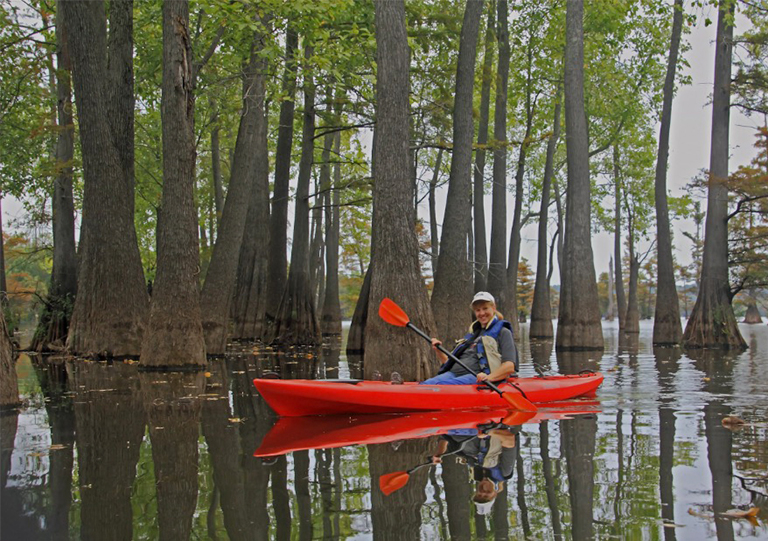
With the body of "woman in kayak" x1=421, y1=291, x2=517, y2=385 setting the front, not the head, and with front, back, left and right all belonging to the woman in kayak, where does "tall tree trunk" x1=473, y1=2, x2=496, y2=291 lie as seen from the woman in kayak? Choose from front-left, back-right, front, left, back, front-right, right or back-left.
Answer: back-right

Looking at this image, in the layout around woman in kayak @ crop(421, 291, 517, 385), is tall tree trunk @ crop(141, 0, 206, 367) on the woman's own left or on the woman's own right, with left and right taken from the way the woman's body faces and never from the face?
on the woman's own right

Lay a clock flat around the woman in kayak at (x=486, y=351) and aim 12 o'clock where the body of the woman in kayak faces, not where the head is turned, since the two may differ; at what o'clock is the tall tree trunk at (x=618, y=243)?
The tall tree trunk is roughly at 5 o'clock from the woman in kayak.

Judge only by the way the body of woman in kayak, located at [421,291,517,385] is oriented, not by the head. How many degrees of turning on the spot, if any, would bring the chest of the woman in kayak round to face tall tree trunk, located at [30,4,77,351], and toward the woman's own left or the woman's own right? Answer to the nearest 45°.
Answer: approximately 90° to the woman's own right

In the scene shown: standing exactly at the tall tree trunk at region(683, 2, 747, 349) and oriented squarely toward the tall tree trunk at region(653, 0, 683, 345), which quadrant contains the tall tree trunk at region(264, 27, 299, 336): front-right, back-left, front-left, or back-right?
front-left

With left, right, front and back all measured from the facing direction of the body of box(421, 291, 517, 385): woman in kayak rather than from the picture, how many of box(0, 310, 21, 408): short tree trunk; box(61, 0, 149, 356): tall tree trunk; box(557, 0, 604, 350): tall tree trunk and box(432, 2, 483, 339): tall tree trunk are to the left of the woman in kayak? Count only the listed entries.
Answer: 0

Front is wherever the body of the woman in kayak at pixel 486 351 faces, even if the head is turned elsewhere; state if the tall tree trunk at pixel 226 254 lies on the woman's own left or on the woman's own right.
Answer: on the woman's own right

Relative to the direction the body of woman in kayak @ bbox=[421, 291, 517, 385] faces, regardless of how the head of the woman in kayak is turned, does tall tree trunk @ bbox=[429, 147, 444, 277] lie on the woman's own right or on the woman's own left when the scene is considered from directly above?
on the woman's own right

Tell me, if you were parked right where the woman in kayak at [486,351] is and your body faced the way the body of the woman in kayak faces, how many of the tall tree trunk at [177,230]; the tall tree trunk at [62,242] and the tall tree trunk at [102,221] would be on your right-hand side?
3

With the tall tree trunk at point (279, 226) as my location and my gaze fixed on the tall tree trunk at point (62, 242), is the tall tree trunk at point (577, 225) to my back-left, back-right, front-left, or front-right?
back-left

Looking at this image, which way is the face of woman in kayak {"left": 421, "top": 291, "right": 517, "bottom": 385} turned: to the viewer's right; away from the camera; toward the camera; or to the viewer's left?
toward the camera

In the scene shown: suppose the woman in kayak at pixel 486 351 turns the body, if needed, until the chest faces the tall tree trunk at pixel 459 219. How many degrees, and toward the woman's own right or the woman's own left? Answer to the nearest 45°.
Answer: approximately 135° to the woman's own right

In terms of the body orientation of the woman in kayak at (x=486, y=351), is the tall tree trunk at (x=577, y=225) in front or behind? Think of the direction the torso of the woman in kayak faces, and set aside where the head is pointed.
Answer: behind

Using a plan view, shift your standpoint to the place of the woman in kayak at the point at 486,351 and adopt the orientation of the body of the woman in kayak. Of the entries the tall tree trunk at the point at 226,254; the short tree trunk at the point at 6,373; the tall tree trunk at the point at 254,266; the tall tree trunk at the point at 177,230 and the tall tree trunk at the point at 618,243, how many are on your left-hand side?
0

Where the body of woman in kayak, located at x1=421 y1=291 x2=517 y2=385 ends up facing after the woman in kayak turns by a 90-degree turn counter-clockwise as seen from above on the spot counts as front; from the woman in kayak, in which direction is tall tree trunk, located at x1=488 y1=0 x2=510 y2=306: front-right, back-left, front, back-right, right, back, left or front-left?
back-left

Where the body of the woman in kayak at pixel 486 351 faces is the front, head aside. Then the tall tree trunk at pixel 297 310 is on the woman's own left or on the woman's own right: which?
on the woman's own right

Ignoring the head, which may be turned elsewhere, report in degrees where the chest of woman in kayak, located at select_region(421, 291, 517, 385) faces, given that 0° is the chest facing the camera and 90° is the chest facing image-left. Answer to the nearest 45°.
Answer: approximately 45°
